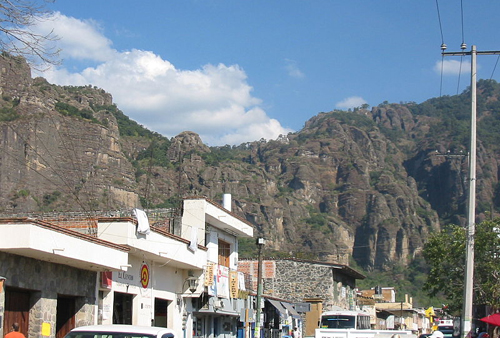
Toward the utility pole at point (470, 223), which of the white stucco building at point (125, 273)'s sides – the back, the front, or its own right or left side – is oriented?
front

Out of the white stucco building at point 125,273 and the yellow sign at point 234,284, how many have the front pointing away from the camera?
0

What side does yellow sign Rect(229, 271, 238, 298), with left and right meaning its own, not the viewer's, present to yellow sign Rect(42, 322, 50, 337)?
front

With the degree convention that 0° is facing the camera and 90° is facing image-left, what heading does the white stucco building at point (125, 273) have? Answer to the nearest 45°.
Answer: approximately 315°

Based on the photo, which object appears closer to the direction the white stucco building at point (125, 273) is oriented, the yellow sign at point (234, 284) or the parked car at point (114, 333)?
the parked car

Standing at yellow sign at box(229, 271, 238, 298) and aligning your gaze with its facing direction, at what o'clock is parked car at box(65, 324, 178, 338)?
The parked car is roughly at 12 o'clock from the yellow sign.

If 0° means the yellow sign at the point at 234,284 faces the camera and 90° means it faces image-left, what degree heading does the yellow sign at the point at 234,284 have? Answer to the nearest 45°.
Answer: approximately 0°
